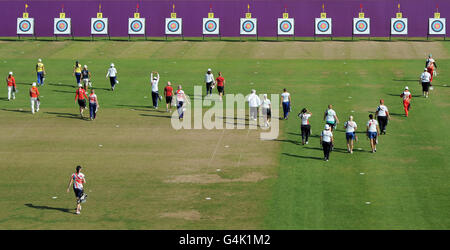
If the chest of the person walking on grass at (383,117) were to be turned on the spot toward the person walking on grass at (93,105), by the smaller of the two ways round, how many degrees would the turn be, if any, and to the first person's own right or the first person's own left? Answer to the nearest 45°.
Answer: approximately 90° to the first person's own left

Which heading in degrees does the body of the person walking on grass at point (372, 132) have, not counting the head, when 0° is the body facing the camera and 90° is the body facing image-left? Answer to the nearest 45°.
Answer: approximately 180°

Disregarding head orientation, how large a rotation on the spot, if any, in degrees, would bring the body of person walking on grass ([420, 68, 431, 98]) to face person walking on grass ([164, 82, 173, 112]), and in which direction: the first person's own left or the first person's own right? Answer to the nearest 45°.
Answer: approximately 135° to the first person's own left

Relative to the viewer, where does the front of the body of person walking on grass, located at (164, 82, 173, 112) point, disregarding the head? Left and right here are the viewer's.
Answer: facing away from the viewer

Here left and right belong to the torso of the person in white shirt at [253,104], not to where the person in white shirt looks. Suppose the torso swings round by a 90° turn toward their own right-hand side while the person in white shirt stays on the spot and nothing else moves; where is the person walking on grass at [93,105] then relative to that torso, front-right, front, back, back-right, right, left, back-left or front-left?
back

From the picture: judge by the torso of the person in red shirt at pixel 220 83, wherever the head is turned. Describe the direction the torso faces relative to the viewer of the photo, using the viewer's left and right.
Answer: facing away from the viewer

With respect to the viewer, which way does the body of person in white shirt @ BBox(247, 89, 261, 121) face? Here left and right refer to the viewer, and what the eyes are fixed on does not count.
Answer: facing away from the viewer

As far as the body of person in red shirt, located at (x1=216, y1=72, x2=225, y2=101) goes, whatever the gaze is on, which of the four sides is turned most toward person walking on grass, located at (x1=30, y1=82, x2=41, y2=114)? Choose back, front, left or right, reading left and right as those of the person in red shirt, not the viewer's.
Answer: left

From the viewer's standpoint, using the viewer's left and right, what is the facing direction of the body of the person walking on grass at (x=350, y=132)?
facing away from the viewer

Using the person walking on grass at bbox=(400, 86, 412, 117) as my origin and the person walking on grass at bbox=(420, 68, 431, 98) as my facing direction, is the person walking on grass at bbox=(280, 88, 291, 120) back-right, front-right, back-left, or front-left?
back-left

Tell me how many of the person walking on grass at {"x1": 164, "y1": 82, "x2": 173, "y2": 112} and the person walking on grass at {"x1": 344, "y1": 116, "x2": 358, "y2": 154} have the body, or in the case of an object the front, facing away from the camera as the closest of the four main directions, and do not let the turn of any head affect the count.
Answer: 2
